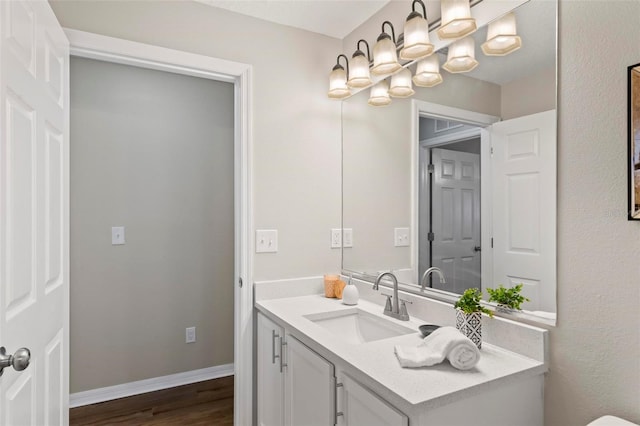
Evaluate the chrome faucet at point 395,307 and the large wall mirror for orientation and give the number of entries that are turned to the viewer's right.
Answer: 0

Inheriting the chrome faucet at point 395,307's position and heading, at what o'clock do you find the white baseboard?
The white baseboard is roughly at 2 o'clock from the chrome faucet.

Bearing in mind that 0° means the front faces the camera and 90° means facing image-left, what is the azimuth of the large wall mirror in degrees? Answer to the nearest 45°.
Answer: approximately 45°

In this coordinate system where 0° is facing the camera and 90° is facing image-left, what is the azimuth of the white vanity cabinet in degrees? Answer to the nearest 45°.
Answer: approximately 45°

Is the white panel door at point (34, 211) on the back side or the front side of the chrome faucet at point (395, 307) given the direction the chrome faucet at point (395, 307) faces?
on the front side

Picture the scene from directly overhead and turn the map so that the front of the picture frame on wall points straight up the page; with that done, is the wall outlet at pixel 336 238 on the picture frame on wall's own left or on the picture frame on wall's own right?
on the picture frame on wall's own right

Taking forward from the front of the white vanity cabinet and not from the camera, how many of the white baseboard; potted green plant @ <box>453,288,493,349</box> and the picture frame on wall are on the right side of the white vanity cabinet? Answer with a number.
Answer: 1

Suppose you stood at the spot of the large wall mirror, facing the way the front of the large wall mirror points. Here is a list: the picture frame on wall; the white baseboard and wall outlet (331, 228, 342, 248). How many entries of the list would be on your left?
1
